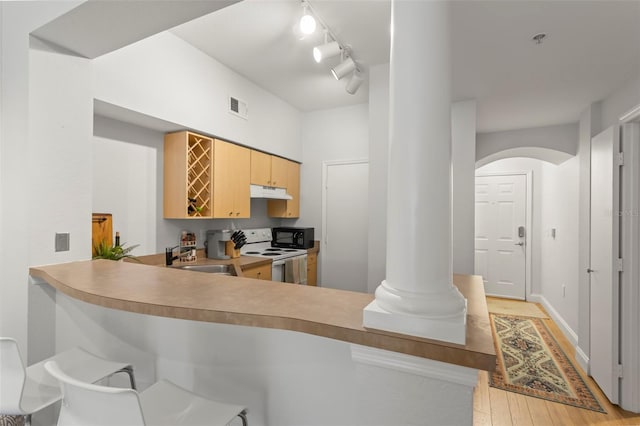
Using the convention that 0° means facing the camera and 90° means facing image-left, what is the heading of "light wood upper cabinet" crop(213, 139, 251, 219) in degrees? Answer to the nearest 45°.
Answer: approximately 315°

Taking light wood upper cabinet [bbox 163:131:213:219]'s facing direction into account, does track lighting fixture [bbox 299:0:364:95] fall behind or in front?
in front

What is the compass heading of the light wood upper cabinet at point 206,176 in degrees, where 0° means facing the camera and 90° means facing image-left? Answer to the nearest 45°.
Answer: approximately 315°

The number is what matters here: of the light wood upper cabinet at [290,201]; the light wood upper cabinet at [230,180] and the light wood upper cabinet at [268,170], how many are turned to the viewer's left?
0

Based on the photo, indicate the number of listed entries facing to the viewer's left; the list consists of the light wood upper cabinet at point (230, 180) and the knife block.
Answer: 0

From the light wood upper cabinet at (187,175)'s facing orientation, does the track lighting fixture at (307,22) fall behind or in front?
in front

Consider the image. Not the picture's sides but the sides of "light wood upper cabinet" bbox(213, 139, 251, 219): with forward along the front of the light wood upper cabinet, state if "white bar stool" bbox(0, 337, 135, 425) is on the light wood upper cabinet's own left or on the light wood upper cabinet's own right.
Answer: on the light wood upper cabinet's own right

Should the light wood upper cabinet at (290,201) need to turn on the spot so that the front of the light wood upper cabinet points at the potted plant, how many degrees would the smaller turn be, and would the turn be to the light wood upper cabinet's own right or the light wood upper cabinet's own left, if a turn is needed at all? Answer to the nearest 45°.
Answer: approximately 90° to the light wood upper cabinet's own right

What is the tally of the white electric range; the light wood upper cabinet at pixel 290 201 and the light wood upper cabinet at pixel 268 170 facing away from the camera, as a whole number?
0

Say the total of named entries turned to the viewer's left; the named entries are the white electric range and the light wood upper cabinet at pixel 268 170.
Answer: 0

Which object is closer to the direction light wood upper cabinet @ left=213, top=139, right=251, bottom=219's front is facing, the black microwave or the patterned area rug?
the patterned area rug

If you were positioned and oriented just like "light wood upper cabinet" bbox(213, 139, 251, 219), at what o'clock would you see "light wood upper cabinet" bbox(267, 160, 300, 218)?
"light wood upper cabinet" bbox(267, 160, 300, 218) is roughly at 9 o'clock from "light wood upper cabinet" bbox(213, 139, 251, 219).

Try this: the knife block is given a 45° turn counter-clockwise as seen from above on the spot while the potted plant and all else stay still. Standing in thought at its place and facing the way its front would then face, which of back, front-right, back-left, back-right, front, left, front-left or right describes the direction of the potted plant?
back-right
